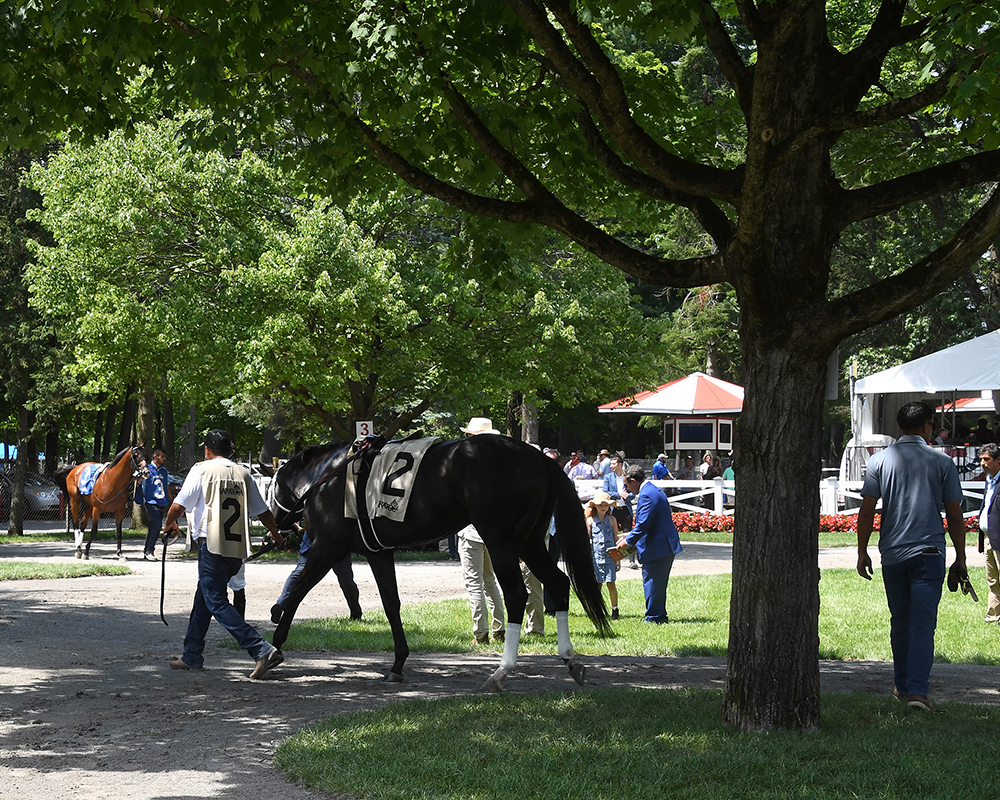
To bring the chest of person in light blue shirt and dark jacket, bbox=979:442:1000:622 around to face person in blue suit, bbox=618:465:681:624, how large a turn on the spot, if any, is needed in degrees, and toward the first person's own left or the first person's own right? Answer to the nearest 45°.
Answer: approximately 45° to the first person's own right

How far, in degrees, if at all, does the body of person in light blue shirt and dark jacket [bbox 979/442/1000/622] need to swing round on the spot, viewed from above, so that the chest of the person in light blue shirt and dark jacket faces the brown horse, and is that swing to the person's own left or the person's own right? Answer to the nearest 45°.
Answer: approximately 45° to the person's own right

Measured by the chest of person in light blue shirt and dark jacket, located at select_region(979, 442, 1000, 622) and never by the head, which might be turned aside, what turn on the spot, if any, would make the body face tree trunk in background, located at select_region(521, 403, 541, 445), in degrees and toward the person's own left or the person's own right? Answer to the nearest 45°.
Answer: approximately 90° to the person's own right

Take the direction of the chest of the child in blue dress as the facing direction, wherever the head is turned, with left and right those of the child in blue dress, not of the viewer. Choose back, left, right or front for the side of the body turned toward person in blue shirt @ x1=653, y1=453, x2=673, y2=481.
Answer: back

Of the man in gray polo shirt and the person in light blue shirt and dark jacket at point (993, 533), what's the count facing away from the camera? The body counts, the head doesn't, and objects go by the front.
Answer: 1

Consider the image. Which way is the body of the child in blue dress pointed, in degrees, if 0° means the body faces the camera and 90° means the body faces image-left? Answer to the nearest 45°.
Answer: approximately 0°

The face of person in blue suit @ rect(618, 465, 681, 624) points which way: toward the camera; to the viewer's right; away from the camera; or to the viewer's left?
to the viewer's left

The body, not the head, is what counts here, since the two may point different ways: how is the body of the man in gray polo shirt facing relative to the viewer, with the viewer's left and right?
facing away from the viewer

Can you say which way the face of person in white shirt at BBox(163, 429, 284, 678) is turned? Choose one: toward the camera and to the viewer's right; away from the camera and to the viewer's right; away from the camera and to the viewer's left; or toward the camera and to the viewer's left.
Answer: away from the camera and to the viewer's left

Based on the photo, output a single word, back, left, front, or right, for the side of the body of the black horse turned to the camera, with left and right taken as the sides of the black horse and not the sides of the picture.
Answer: left
